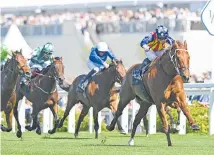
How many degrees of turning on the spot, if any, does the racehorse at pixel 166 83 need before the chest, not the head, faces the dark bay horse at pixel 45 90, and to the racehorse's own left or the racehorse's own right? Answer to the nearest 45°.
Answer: approximately 180°

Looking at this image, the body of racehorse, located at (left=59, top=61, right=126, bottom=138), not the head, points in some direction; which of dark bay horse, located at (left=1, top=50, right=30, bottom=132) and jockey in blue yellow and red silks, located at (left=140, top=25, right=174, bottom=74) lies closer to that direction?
the jockey in blue yellow and red silks

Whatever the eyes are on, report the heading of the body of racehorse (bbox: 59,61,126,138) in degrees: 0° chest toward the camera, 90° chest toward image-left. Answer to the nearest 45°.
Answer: approximately 315°

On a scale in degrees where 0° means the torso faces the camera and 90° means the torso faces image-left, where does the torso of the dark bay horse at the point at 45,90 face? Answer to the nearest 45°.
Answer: approximately 315°

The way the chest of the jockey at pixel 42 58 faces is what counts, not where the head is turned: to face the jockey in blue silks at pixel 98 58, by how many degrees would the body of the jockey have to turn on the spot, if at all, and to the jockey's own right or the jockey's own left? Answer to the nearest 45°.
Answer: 0° — they already face them

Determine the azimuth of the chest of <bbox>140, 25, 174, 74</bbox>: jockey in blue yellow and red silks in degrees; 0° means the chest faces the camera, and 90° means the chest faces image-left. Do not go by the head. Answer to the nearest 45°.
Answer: approximately 315°

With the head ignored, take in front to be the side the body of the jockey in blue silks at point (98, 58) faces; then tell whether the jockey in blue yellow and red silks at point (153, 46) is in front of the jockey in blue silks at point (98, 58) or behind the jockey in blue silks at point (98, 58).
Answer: in front
